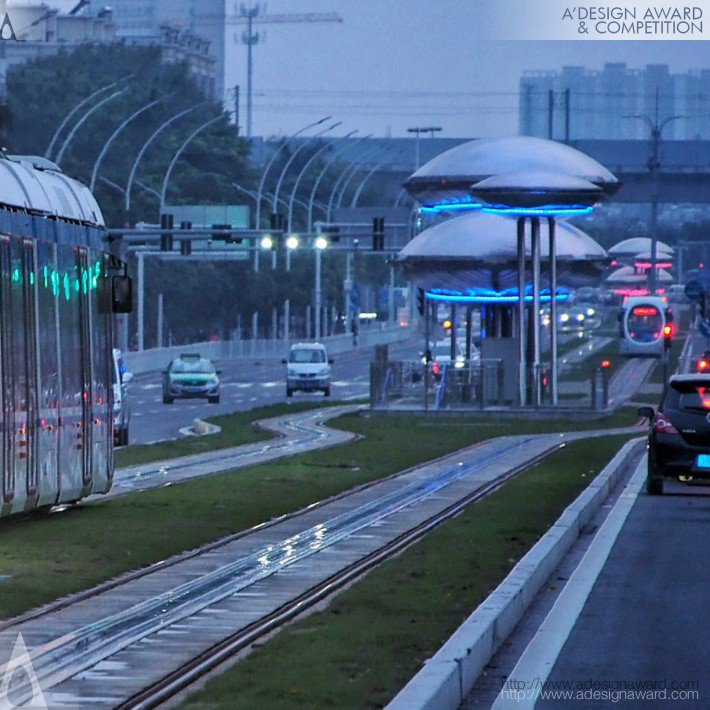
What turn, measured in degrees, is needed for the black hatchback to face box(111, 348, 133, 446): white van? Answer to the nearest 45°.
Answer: approximately 45° to its left

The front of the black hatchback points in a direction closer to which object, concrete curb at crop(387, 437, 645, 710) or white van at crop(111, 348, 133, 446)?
the white van

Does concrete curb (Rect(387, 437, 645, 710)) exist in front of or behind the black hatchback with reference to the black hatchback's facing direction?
behind

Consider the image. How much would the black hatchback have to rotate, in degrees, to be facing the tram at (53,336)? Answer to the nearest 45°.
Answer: approximately 135° to its left

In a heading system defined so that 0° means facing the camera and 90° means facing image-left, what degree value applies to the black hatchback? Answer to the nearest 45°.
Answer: approximately 180°
